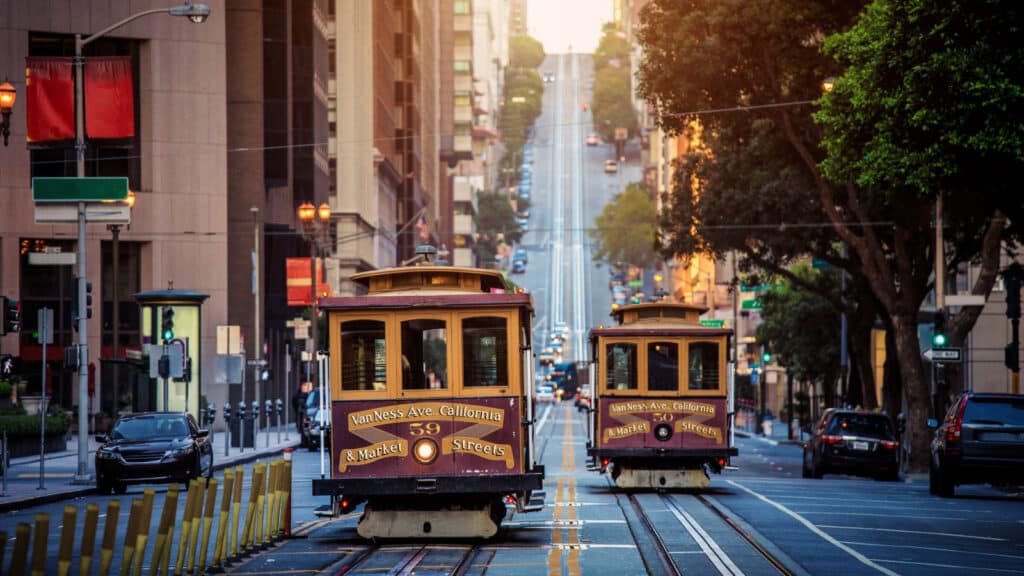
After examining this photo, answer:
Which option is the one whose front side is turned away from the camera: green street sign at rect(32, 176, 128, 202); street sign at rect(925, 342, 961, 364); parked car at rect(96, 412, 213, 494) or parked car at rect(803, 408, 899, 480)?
parked car at rect(803, 408, 899, 480)

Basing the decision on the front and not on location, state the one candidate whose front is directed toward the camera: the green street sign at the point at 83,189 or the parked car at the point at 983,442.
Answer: the green street sign

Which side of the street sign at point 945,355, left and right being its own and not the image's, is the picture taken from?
front

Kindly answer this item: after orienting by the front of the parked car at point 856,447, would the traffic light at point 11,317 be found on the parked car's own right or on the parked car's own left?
on the parked car's own left

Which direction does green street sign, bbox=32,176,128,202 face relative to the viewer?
toward the camera

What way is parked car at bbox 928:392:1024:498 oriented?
away from the camera

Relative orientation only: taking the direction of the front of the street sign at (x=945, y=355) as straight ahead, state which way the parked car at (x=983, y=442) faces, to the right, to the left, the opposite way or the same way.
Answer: the opposite way

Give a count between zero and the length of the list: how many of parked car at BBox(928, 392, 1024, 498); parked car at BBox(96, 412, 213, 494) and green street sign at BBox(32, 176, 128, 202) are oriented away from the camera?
1

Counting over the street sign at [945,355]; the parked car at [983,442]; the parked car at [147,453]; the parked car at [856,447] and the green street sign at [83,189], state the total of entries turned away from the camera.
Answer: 2

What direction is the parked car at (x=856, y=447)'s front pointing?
away from the camera

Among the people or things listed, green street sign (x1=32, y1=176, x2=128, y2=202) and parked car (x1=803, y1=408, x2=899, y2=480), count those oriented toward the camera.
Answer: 1

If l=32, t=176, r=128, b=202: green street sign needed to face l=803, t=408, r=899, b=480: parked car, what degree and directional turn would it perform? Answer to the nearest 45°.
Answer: approximately 90° to its left

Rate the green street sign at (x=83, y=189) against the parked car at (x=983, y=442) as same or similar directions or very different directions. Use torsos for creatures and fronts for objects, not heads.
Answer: very different directions

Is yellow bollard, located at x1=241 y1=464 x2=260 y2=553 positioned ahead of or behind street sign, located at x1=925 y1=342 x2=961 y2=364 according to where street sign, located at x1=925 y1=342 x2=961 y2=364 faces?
ahead

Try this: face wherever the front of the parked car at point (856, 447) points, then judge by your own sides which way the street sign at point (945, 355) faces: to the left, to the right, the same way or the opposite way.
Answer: the opposite way

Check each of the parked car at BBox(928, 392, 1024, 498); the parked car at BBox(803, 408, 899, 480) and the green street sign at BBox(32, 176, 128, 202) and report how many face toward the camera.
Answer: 1

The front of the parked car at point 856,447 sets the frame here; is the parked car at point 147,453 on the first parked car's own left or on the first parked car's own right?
on the first parked car's own left
